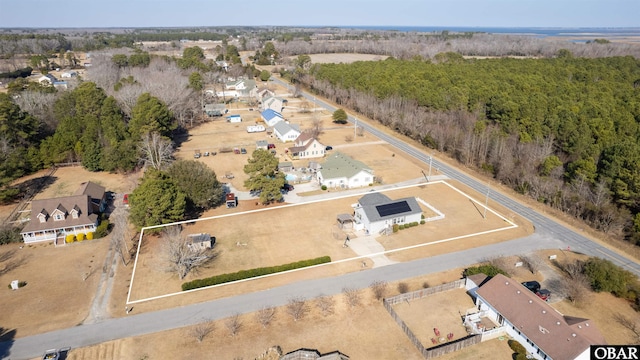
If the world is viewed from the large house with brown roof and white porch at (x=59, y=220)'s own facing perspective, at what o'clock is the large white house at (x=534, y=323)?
the large white house at (x=534, y=323) is roughly at 11 o'clock from the large house with brown roof and white porch at (x=59, y=220).

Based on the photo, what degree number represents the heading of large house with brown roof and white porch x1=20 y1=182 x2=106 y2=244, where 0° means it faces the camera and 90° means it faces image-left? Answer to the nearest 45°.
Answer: approximately 0°

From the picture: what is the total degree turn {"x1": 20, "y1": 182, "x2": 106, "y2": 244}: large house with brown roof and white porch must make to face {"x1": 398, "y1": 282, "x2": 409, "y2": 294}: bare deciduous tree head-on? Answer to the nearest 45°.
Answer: approximately 45° to its left

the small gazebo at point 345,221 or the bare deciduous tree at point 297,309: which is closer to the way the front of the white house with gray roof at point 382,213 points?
the bare deciduous tree

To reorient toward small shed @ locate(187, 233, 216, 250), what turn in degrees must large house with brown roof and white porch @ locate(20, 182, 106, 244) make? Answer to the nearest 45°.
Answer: approximately 45° to its left

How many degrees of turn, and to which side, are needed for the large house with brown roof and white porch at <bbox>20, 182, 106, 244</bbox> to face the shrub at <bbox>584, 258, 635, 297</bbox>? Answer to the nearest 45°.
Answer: approximately 45° to its left

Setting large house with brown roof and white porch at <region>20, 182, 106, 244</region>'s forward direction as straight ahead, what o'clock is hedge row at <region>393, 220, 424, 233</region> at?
The hedge row is roughly at 10 o'clock from the large house with brown roof and white porch.
